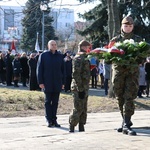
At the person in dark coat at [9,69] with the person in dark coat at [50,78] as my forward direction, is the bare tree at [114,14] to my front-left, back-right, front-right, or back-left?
front-left

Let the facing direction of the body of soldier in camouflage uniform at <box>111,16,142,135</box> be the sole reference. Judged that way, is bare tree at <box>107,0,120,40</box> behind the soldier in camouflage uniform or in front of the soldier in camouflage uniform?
behind

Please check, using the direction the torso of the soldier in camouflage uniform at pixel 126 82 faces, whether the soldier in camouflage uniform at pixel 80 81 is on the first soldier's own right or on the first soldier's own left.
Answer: on the first soldier's own right

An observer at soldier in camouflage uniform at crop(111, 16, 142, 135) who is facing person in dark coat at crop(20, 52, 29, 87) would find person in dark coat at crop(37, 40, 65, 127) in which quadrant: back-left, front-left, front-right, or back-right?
front-left

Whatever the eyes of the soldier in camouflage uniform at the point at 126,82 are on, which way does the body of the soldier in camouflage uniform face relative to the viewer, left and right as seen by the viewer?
facing the viewer
